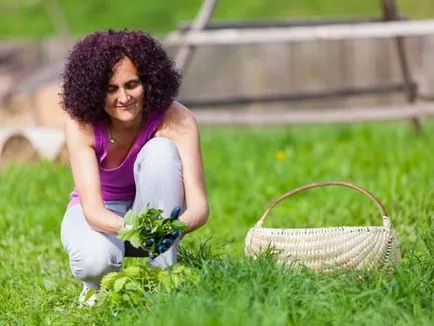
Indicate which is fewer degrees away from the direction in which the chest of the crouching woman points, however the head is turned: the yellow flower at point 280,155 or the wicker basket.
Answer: the wicker basket

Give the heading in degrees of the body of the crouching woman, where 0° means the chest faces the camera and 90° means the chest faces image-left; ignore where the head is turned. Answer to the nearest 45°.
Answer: approximately 0°

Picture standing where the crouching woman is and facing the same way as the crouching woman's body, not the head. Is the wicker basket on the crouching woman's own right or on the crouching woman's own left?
on the crouching woman's own left

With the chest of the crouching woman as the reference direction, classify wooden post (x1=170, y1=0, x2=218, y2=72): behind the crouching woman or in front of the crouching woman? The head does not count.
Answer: behind

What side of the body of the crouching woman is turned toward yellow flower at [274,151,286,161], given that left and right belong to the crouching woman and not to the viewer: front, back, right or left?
back
